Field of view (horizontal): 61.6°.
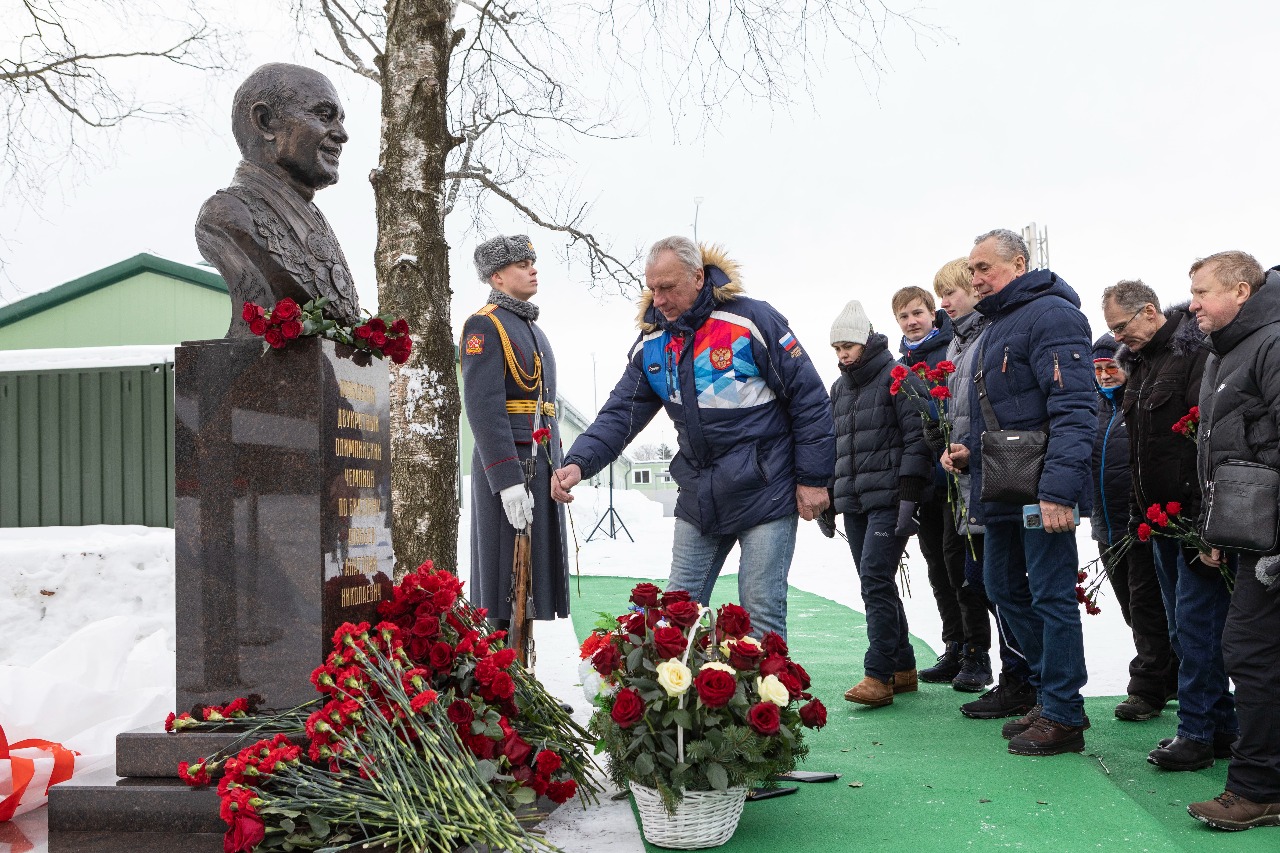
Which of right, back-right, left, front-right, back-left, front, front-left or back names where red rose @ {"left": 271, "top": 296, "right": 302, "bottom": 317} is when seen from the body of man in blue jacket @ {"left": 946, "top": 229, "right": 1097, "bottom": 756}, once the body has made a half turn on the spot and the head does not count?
back-right

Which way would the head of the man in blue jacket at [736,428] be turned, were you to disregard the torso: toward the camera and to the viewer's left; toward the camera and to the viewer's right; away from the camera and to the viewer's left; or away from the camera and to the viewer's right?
toward the camera and to the viewer's left

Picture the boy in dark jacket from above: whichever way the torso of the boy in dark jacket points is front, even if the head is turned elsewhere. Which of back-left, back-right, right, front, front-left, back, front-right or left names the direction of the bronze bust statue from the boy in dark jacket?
front

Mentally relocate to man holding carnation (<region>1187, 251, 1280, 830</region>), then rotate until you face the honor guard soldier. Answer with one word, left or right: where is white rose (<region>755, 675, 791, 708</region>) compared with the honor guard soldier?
left

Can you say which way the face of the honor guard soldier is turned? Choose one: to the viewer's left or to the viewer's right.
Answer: to the viewer's right

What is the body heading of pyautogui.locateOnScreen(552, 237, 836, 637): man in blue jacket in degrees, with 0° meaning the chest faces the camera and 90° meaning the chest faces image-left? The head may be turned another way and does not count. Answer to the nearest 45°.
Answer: approximately 45°

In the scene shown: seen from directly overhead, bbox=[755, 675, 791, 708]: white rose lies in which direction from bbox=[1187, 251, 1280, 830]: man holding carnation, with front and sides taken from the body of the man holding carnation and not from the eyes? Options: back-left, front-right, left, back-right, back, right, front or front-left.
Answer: front-left

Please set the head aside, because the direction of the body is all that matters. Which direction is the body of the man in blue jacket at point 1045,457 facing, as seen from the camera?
to the viewer's left

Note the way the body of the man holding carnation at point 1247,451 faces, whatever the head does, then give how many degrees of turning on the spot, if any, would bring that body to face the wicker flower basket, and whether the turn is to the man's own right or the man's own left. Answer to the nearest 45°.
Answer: approximately 45° to the man's own left

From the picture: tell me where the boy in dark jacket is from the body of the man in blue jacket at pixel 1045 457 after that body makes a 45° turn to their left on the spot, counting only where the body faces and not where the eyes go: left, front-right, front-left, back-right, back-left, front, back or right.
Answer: right

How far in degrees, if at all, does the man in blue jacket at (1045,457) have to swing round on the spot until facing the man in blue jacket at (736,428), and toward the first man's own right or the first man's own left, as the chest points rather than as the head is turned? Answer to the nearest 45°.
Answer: approximately 45° to the first man's own left

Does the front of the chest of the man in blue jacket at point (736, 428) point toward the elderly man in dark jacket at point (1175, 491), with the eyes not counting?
no

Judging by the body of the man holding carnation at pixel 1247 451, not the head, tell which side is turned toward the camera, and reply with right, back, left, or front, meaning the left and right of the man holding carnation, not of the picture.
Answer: left

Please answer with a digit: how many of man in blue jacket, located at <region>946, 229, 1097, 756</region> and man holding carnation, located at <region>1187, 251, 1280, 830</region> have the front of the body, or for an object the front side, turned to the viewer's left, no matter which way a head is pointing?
2

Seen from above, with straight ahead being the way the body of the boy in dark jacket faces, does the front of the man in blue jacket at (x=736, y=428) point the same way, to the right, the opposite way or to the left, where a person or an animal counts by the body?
the same way

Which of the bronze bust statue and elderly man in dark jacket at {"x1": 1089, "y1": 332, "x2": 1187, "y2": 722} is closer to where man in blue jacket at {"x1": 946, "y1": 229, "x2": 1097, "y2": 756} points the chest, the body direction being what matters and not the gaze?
the bronze bust statue

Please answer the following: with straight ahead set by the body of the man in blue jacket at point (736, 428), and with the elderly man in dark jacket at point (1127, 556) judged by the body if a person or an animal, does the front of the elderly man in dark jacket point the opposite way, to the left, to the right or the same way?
the same way

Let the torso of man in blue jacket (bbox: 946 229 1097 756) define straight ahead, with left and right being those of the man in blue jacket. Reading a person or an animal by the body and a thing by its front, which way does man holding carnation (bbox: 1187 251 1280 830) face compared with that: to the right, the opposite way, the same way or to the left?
the same way
